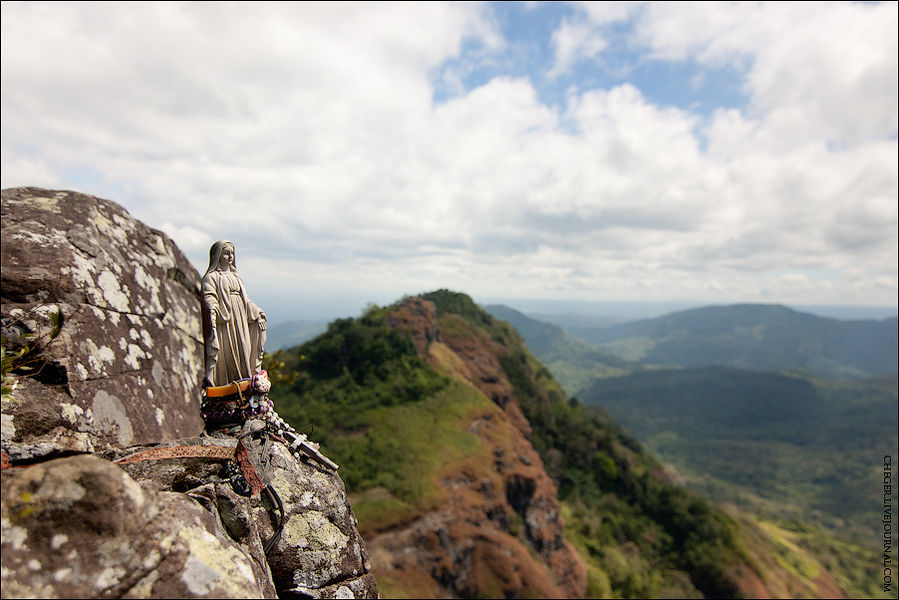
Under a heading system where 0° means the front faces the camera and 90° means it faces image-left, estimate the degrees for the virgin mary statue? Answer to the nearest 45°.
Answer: approximately 315°

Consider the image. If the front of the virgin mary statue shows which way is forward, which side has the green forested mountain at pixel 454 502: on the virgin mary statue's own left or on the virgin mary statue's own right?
on the virgin mary statue's own left

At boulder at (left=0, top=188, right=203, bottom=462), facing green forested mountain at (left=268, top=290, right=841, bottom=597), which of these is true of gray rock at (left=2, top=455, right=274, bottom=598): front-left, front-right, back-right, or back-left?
back-right
